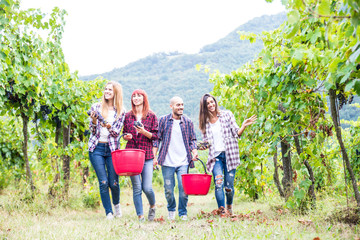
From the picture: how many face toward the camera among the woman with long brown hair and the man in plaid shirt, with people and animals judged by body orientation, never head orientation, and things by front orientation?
2

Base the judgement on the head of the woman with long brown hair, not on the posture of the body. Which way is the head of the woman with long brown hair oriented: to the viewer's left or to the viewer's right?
to the viewer's left

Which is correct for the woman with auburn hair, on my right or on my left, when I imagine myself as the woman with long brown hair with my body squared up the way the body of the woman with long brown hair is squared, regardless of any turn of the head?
on my right
